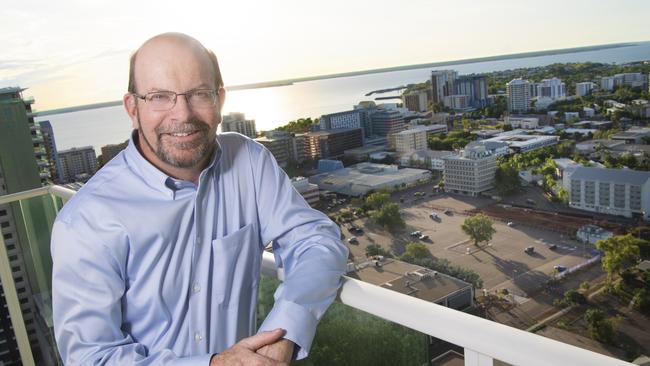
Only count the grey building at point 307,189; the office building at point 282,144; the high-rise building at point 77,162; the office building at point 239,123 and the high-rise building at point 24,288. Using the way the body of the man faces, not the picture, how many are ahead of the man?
0

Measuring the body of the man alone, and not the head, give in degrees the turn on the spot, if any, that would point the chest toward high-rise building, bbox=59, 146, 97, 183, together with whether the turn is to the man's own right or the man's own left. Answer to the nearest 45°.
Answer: approximately 135° to the man's own left

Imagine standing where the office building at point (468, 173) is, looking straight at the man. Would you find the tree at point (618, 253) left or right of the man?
left

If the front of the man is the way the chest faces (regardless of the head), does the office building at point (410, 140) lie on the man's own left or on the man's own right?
on the man's own left

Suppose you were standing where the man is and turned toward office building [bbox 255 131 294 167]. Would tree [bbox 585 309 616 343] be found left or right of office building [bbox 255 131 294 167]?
right

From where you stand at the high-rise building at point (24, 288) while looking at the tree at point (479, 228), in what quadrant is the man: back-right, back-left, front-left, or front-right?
back-right

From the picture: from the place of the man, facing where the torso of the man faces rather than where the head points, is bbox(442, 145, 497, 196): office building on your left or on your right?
on your left

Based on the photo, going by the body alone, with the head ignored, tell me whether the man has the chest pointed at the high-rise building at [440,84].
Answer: no

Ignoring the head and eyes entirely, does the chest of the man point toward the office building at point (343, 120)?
no

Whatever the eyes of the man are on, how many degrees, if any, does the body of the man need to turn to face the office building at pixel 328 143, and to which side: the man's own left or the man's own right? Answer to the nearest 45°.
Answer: approximately 135° to the man's own left

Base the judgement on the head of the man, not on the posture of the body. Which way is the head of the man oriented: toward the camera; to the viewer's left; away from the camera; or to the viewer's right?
toward the camera

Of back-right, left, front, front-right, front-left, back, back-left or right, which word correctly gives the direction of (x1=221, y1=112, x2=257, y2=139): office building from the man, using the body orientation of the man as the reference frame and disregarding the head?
back-left

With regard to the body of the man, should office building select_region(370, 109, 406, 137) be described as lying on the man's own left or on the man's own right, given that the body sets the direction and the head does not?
on the man's own left

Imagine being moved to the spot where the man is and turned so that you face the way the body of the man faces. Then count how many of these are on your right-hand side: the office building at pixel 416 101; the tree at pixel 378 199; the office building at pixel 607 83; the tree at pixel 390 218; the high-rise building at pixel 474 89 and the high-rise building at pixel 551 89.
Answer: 0

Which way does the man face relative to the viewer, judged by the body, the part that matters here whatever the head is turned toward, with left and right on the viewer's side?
facing the viewer and to the right of the viewer

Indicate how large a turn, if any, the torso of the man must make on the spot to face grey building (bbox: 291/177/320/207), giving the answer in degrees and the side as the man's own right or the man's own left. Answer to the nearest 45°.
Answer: approximately 135° to the man's own left
